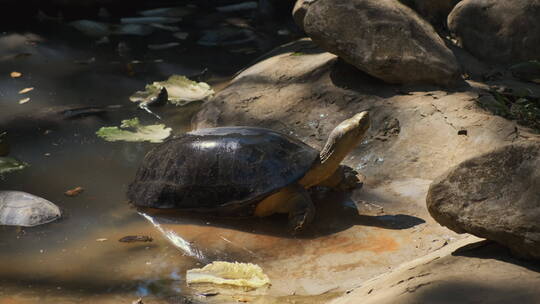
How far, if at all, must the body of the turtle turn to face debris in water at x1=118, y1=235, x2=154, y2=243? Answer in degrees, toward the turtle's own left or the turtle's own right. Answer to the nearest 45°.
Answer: approximately 135° to the turtle's own right

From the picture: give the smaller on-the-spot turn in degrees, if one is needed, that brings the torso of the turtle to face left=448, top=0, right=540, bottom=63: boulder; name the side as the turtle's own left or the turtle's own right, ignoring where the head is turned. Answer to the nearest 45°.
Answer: approximately 45° to the turtle's own left

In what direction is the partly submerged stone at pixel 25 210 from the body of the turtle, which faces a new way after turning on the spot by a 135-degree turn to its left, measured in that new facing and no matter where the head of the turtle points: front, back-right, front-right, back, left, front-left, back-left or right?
front-left

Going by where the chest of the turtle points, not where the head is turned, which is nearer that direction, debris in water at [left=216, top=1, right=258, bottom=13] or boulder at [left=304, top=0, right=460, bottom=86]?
the boulder

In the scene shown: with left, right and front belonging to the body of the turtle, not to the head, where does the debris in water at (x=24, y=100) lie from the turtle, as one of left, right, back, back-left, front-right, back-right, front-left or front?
back-left

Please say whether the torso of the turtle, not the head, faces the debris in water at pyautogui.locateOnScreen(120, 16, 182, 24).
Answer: no

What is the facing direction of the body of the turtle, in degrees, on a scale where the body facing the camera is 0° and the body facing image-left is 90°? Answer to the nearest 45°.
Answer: approximately 270°

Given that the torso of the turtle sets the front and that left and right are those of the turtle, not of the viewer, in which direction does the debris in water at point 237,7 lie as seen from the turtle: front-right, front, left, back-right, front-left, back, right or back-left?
left

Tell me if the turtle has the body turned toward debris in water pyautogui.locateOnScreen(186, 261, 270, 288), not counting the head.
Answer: no

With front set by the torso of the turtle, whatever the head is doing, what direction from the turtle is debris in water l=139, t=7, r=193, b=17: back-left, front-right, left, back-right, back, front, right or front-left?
left

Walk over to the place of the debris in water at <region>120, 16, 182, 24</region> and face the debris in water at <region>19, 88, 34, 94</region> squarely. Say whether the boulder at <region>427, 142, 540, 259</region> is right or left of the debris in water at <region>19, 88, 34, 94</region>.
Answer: left

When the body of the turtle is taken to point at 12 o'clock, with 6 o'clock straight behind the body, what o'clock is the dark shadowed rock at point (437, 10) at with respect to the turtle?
The dark shadowed rock is roughly at 10 o'clock from the turtle.

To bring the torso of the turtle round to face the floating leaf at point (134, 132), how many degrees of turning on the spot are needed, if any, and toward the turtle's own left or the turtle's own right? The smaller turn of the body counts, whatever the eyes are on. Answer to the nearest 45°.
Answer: approximately 135° to the turtle's own left

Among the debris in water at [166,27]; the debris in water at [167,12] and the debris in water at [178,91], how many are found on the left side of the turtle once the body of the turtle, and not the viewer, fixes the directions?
3

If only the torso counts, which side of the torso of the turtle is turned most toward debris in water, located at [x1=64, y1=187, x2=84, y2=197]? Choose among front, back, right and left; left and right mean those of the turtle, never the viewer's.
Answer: back

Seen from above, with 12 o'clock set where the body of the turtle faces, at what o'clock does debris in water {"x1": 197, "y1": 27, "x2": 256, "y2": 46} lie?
The debris in water is roughly at 9 o'clock from the turtle.

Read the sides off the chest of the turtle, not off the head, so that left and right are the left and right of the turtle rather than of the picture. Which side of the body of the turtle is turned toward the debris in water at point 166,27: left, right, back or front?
left

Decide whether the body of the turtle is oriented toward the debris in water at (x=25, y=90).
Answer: no

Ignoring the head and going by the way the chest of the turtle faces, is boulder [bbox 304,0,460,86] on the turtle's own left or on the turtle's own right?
on the turtle's own left

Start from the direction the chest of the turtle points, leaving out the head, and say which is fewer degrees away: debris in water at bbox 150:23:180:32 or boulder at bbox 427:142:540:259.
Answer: the boulder
